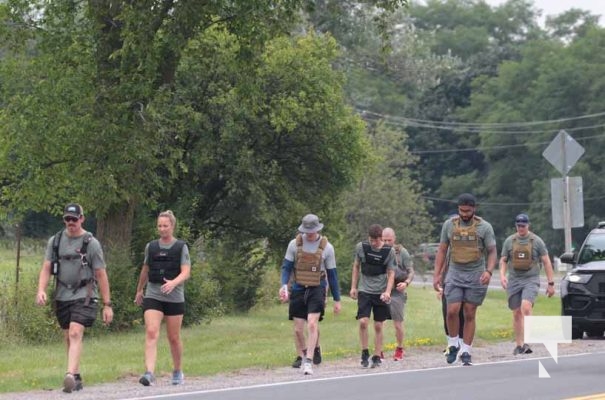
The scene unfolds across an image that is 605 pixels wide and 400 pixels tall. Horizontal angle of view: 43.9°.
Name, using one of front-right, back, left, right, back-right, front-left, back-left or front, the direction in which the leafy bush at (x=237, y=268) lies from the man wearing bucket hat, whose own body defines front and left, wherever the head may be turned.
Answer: back

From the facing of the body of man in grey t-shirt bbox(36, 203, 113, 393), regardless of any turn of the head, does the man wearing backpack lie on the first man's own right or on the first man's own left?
on the first man's own left

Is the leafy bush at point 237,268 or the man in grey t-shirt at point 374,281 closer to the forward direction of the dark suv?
the man in grey t-shirt

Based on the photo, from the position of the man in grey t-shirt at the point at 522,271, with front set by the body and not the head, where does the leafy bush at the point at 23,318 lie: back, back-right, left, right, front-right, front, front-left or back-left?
right

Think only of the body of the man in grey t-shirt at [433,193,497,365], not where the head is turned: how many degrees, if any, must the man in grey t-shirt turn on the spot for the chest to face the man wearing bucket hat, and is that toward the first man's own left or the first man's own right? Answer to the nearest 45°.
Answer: approximately 90° to the first man's own right

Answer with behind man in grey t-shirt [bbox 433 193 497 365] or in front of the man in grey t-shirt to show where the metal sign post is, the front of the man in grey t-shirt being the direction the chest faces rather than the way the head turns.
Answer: behind

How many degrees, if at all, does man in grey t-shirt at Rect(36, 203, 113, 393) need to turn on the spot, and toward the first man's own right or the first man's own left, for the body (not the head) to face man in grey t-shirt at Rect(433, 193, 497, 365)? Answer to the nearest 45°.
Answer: approximately 90° to the first man's own left
